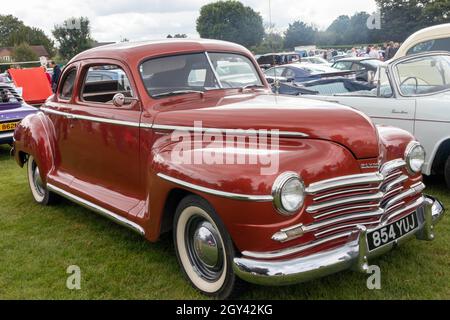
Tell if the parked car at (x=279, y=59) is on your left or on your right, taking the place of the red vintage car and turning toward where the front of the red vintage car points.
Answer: on your left

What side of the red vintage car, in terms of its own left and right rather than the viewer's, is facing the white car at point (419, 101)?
left

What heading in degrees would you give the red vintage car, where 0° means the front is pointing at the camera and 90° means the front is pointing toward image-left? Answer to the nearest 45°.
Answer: approximately 315°

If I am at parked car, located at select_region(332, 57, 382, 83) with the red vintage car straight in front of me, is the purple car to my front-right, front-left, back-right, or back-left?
front-right

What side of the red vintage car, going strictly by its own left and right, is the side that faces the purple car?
back

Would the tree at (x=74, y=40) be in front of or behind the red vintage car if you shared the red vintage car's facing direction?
behind

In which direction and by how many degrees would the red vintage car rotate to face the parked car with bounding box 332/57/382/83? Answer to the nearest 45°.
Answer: approximately 135° to its left

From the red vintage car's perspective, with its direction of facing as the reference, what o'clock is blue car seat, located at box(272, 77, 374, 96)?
The blue car seat is roughly at 8 o'clock from the red vintage car.
